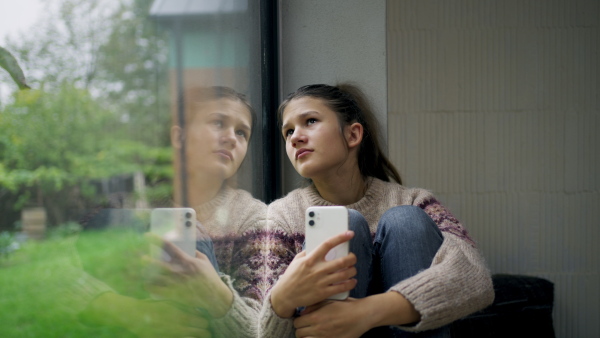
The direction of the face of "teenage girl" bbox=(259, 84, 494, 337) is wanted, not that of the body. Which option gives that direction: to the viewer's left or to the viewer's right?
to the viewer's left

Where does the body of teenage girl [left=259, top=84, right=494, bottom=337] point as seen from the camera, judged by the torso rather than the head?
toward the camera
